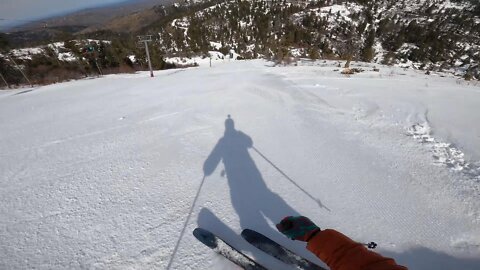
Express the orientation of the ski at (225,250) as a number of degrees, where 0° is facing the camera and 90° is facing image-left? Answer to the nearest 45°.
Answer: approximately 135°

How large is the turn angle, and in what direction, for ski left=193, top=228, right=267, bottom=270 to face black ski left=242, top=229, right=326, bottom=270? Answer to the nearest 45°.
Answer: approximately 135° to its right
